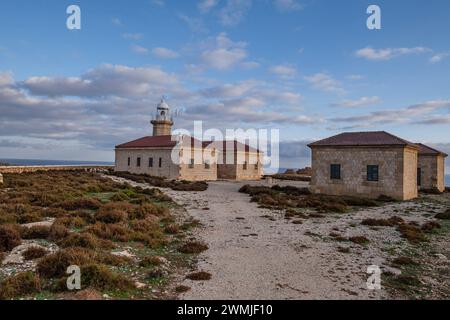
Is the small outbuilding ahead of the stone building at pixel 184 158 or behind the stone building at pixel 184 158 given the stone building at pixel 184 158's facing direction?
ahead

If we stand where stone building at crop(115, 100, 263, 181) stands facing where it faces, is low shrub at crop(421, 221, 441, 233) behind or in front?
in front

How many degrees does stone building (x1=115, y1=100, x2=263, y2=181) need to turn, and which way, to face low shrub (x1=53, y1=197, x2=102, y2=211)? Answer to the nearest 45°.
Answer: approximately 45° to its right

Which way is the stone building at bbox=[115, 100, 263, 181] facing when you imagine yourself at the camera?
facing the viewer and to the right of the viewer

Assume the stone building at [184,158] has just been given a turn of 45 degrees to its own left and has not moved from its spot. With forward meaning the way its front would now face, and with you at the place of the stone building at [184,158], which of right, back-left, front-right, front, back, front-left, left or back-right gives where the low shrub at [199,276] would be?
right

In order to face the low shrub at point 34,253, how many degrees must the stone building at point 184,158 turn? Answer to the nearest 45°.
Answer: approximately 45° to its right

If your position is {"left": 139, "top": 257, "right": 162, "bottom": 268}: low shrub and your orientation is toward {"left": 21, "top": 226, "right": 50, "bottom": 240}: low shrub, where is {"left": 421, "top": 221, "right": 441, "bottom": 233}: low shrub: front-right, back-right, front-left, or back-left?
back-right

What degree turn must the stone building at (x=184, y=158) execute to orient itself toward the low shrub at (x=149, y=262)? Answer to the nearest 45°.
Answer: approximately 45° to its right

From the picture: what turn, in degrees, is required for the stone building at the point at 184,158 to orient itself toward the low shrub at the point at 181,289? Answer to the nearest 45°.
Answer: approximately 45° to its right

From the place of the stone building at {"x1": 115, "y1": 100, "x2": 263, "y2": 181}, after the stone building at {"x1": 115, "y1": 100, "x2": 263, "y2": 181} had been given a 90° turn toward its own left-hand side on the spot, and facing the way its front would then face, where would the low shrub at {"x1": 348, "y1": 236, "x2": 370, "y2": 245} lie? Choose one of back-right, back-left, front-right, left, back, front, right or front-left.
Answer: back-right

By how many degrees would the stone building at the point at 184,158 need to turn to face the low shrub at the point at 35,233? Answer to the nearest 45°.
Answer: approximately 45° to its right

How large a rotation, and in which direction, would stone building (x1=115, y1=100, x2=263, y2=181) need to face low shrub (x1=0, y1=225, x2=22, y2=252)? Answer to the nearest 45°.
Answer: approximately 45° to its right

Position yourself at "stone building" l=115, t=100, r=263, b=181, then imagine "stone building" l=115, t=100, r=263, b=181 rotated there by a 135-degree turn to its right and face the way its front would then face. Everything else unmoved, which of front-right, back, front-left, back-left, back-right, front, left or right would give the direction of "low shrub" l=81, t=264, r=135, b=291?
left

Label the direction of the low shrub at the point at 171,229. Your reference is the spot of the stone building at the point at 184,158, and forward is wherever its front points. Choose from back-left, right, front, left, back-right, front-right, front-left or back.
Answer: front-right
